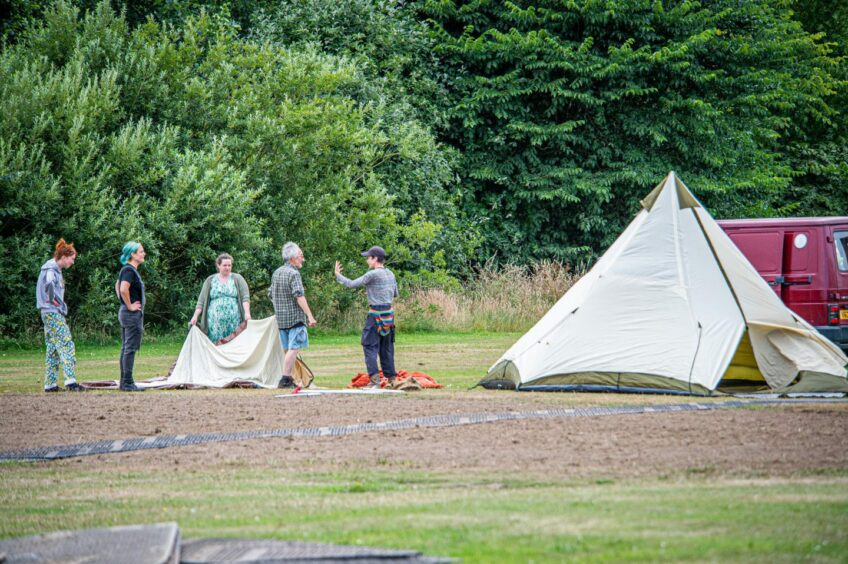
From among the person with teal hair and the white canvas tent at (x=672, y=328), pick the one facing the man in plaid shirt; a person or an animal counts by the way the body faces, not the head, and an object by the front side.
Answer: the person with teal hair

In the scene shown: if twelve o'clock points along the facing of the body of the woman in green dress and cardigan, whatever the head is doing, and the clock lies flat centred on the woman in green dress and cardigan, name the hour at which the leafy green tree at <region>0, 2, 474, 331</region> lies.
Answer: The leafy green tree is roughly at 6 o'clock from the woman in green dress and cardigan.

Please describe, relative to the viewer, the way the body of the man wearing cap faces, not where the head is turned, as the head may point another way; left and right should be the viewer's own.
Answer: facing away from the viewer and to the left of the viewer

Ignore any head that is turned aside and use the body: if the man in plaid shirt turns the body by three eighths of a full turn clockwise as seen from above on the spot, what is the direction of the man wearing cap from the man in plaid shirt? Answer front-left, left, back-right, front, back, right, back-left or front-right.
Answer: left

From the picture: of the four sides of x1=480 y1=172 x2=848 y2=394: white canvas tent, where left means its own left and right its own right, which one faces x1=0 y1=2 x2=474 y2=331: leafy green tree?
back

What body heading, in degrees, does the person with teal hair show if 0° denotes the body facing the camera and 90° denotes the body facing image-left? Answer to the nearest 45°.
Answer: approximately 270°

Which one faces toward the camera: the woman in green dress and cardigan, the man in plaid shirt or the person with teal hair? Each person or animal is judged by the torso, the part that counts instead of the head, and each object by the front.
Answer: the woman in green dress and cardigan

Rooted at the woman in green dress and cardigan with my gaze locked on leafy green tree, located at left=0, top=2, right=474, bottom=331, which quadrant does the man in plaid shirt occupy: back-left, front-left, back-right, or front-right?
back-right

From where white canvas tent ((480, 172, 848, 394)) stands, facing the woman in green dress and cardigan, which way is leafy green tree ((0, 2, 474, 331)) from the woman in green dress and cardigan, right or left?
right

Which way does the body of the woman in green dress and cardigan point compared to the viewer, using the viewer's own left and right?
facing the viewer

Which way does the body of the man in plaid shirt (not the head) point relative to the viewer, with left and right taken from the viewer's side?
facing away from the viewer and to the right of the viewer

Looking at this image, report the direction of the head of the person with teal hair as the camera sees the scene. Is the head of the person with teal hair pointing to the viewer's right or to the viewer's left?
to the viewer's right
